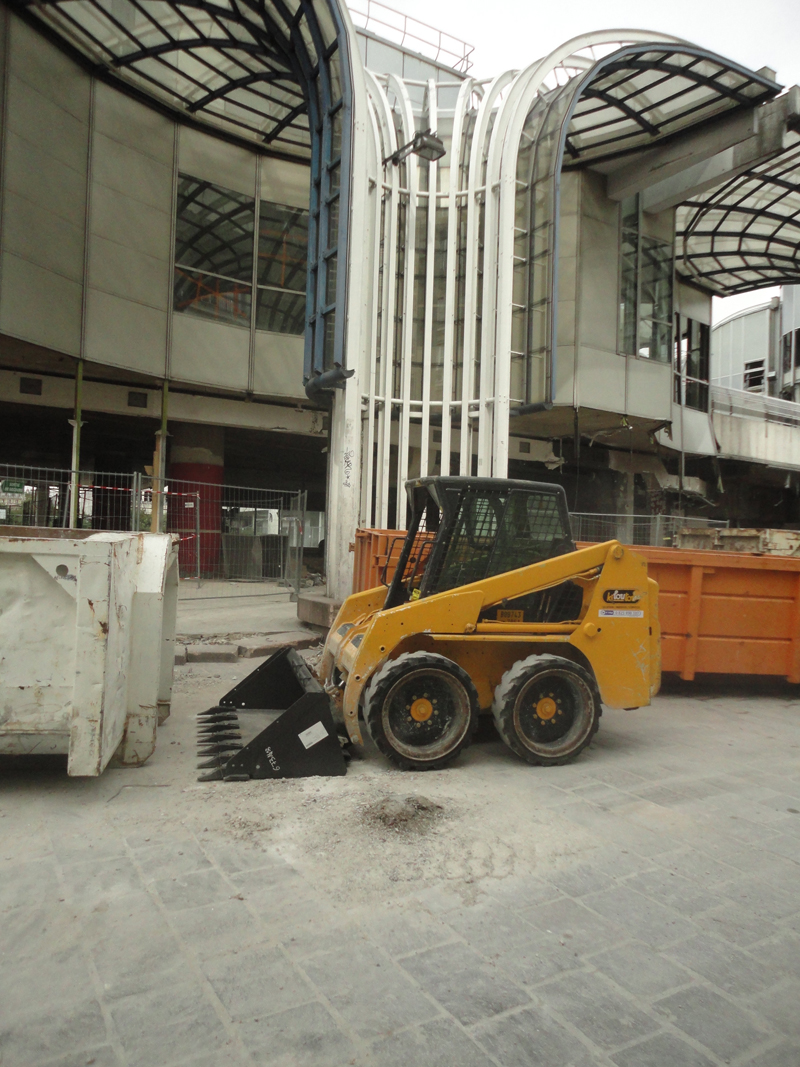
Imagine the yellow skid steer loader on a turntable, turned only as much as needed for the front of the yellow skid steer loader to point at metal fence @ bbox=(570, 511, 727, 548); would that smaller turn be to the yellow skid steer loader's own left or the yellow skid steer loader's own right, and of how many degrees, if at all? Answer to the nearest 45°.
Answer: approximately 90° to the yellow skid steer loader's own right

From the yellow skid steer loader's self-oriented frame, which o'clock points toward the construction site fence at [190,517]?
The construction site fence is roughly at 2 o'clock from the yellow skid steer loader.

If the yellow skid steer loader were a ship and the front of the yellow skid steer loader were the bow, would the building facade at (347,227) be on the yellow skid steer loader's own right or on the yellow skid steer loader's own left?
on the yellow skid steer loader's own right

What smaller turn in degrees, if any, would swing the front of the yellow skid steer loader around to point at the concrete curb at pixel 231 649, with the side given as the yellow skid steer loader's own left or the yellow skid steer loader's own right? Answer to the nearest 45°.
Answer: approximately 45° to the yellow skid steer loader's own right

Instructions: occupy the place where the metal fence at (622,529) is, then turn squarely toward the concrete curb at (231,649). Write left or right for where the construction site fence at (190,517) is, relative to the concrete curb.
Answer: right

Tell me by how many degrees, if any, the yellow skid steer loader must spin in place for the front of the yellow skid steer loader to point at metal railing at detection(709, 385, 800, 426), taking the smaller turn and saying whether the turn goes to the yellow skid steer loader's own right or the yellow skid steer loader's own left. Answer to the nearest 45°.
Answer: approximately 135° to the yellow skid steer loader's own right

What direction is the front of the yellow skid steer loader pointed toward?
to the viewer's left
